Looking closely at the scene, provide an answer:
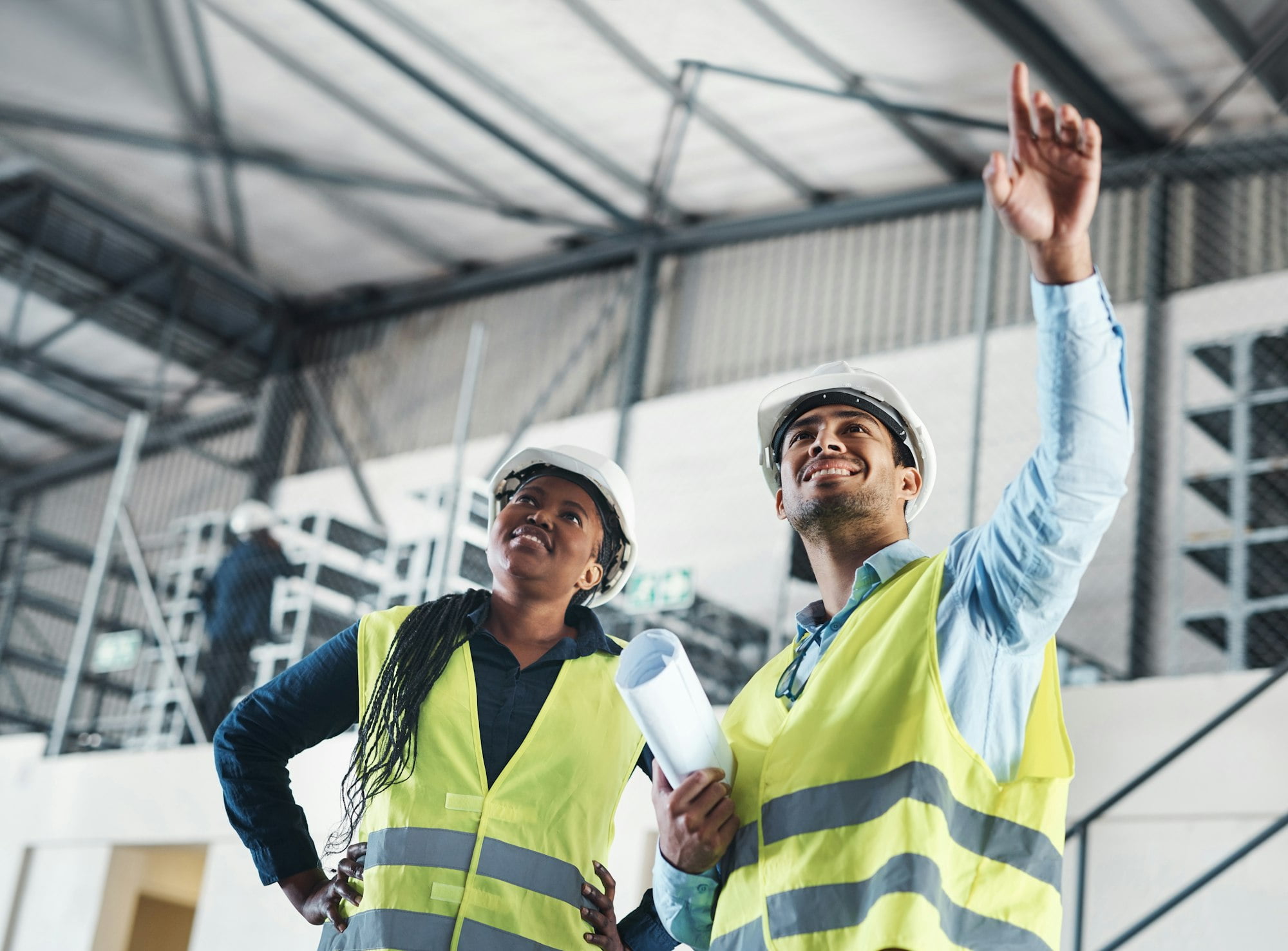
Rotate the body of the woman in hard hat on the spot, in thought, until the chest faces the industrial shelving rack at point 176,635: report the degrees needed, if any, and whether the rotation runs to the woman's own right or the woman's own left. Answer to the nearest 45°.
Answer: approximately 180°

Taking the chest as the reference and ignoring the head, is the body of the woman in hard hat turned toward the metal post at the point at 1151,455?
no

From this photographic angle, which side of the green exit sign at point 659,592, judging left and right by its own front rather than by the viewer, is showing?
front

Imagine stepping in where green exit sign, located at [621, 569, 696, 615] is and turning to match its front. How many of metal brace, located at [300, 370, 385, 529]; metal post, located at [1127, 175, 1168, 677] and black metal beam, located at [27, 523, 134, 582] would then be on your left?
1

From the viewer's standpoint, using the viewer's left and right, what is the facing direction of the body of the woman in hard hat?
facing the viewer

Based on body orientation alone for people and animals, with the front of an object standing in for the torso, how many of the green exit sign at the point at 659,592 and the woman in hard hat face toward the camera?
2

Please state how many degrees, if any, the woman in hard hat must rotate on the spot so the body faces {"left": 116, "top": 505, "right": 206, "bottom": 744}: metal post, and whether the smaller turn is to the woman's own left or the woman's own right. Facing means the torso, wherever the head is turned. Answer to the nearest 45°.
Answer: approximately 180°

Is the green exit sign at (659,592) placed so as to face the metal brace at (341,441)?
no

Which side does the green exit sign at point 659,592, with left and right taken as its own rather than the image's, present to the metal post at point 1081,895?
front

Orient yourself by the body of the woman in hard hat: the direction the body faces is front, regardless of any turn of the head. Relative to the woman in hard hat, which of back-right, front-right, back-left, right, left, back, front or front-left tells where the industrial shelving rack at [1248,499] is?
back-left

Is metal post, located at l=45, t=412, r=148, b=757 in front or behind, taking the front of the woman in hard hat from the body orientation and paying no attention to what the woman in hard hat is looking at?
behind

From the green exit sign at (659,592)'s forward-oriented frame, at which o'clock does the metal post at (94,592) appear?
The metal post is roughly at 3 o'clock from the green exit sign.

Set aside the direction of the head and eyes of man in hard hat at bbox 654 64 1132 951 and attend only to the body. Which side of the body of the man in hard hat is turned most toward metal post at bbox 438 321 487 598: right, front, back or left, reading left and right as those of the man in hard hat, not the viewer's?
right
